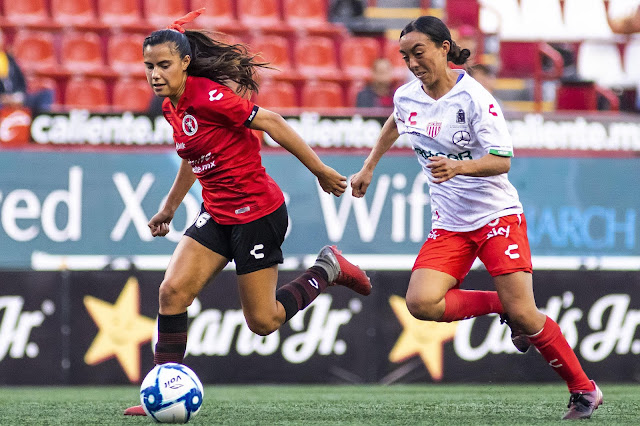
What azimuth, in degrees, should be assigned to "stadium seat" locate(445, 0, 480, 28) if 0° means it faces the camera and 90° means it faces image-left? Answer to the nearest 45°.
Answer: approximately 0°

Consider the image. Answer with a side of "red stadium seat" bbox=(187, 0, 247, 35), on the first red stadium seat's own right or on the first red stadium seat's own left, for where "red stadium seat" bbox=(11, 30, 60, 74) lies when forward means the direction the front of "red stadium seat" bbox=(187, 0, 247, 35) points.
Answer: on the first red stadium seat's own right

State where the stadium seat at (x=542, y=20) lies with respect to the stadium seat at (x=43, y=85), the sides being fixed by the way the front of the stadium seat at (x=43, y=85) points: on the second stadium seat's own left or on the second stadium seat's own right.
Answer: on the second stadium seat's own left

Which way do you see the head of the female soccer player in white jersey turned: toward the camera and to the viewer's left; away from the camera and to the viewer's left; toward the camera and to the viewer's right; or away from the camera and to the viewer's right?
toward the camera and to the viewer's left

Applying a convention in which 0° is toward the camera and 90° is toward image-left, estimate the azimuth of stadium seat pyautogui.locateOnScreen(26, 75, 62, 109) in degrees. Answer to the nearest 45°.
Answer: approximately 0°

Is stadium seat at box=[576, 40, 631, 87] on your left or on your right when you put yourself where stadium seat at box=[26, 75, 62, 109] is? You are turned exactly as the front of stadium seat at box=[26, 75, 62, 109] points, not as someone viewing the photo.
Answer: on your left

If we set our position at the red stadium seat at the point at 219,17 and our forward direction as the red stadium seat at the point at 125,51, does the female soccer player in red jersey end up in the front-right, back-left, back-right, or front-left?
front-left

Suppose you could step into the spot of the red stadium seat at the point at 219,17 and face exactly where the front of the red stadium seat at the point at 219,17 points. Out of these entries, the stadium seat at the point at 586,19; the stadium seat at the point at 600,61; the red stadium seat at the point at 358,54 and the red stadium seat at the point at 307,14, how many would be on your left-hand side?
4

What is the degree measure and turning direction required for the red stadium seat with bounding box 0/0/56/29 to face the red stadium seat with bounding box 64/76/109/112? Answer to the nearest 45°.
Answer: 0° — it already faces it

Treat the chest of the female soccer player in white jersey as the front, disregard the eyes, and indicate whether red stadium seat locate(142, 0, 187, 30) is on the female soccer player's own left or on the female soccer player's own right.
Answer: on the female soccer player's own right

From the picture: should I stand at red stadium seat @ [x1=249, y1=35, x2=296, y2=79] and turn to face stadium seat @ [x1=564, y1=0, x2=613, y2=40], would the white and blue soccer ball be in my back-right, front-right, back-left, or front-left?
back-right

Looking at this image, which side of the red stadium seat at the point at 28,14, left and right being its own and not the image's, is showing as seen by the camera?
front

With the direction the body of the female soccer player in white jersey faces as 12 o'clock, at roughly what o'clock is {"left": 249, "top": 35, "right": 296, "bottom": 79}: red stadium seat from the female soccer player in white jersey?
The red stadium seat is roughly at 4 o'clock from the female soccer player in white jersey.

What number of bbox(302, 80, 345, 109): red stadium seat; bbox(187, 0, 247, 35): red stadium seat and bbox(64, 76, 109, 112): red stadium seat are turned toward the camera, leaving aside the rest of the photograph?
3

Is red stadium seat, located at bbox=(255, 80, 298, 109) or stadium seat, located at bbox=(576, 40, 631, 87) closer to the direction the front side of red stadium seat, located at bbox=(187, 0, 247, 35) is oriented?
the red stadium seat

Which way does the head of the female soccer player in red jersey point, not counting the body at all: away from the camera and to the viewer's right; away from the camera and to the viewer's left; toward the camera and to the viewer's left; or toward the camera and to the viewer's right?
toward the camera and to the viewer's left

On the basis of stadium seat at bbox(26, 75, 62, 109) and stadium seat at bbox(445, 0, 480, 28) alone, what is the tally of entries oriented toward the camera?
2

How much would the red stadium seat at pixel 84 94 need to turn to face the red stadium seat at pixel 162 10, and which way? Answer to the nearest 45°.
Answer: approximately 135° to its left
